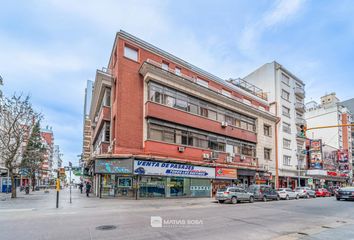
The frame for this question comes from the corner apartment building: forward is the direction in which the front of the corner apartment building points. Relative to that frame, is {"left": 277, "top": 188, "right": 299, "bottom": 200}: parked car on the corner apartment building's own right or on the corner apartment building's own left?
on the corner apartment building's own left

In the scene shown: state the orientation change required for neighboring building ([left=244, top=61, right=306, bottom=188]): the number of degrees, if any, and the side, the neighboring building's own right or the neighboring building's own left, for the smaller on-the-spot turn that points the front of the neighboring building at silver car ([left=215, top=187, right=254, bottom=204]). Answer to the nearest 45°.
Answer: approximately 45° to the neighboring building's own right

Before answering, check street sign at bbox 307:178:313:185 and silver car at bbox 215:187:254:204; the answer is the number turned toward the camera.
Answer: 1
